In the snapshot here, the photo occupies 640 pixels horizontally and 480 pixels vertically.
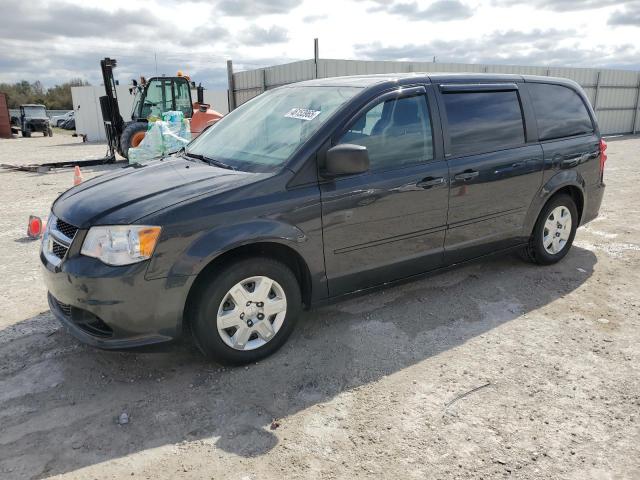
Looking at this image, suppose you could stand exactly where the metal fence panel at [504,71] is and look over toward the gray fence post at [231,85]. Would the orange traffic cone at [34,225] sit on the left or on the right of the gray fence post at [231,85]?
left

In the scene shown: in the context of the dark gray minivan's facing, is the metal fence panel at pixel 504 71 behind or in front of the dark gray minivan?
behind

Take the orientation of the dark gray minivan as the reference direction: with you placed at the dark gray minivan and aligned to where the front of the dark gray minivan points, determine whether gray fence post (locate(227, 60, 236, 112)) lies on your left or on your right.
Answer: on your right

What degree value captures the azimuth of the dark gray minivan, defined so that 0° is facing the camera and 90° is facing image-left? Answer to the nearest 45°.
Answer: approximately 45°

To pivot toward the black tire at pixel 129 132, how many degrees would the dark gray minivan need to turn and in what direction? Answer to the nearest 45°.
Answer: approximately 90° to its right

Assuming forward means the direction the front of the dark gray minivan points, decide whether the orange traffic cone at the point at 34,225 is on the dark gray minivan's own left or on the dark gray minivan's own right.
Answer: on the dark gray minivan's own right

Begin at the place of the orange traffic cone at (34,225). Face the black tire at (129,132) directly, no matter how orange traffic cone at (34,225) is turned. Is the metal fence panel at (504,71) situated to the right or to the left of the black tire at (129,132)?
right

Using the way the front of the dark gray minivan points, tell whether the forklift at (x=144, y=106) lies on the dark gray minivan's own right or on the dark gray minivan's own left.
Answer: on the dark gray minivan's own right
